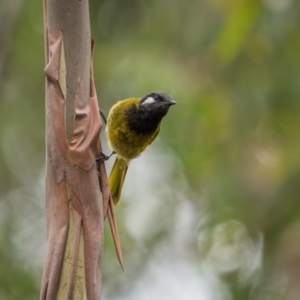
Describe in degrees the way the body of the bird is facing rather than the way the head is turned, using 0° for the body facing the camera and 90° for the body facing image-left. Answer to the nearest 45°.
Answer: approximately 315°
